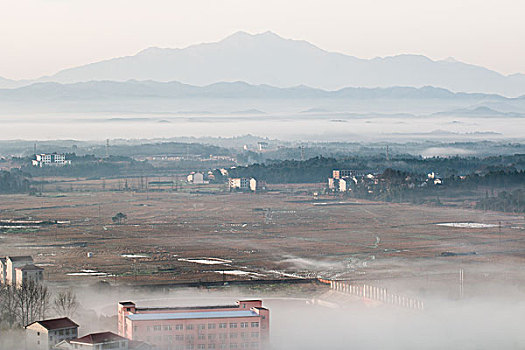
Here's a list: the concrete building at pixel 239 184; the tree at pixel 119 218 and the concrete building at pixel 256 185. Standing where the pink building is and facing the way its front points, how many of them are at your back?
3

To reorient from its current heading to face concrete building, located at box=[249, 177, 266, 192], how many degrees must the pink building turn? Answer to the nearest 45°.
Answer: approximately 180°

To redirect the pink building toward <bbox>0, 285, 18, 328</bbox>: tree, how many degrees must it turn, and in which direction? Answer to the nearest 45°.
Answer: approximately 135° to its right

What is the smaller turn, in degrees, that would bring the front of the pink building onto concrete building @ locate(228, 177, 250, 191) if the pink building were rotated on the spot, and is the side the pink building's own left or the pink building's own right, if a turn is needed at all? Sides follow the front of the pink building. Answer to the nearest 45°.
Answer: approximately 180°

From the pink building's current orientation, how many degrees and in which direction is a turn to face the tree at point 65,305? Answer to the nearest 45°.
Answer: approximately 135° to its right

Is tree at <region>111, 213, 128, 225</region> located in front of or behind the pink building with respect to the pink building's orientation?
behind

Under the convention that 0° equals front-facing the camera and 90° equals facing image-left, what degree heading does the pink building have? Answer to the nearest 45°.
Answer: approximately 0°

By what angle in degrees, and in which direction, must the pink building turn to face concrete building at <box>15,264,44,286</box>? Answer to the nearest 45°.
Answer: approximately 135° to its right
